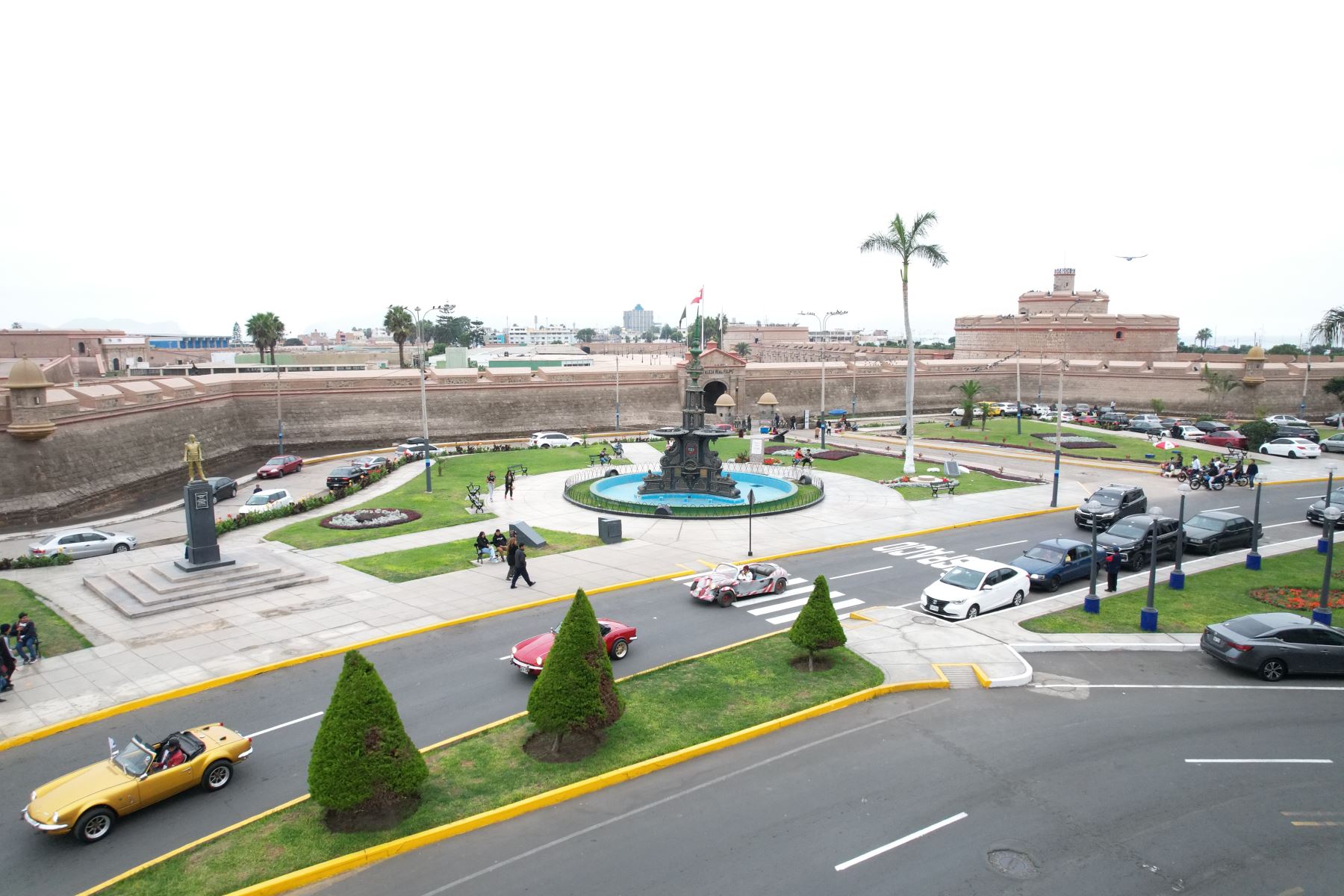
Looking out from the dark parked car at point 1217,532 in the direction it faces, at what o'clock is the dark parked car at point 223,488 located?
the dark parked car at point 223,488 is roughly at 1 o'clock from the dark parked car at point 1217,532.

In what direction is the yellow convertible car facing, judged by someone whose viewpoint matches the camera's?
facing the viewer and to the left of the viewer

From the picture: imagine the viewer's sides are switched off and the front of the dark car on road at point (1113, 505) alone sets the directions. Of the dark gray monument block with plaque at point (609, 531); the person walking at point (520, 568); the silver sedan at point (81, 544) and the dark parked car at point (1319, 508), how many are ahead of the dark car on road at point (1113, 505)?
3

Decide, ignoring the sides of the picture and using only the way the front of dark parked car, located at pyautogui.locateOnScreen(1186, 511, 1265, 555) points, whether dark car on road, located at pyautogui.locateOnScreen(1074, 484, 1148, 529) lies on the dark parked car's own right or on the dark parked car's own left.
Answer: on the dark parked car's own right

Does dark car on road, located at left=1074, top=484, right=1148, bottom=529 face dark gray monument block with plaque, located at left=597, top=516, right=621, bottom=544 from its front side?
yes

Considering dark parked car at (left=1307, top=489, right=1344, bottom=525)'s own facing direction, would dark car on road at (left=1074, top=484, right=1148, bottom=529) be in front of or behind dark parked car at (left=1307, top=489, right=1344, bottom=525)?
in front

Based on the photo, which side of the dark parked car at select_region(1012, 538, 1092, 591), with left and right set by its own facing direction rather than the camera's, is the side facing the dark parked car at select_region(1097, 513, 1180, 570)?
back

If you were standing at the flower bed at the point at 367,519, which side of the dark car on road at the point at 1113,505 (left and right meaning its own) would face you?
front

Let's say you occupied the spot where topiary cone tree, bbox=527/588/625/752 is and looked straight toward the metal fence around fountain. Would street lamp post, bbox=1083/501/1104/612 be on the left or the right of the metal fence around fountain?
right

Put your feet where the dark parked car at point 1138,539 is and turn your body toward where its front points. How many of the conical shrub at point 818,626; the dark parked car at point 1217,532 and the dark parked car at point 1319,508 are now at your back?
2

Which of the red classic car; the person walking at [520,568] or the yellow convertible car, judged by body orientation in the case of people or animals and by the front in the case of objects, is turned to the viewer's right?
the person walking

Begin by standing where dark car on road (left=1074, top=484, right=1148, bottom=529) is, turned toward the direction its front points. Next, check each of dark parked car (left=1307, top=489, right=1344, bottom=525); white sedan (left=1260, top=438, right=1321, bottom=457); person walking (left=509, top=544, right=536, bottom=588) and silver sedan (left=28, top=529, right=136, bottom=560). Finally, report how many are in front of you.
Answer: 2

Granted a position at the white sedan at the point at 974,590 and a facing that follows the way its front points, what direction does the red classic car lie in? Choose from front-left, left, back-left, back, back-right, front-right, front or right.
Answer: front

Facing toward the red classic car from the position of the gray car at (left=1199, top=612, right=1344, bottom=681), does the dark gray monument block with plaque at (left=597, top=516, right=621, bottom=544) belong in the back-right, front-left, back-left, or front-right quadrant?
front-right

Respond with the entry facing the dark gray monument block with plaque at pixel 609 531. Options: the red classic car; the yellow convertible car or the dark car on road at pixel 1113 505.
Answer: the dark car on road
